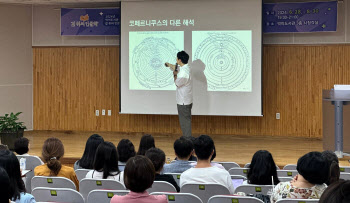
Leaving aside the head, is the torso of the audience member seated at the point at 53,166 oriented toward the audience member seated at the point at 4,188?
no

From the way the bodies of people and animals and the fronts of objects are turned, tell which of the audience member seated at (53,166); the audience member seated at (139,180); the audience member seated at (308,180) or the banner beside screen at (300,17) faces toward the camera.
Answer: the banner beside screen

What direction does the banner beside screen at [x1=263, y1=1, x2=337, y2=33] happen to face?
toward the camera

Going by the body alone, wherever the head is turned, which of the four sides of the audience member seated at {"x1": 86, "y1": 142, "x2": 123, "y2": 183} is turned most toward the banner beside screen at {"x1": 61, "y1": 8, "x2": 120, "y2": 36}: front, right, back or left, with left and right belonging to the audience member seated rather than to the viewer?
front

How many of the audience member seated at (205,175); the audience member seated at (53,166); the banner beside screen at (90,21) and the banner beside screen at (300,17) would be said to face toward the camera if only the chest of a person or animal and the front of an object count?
2

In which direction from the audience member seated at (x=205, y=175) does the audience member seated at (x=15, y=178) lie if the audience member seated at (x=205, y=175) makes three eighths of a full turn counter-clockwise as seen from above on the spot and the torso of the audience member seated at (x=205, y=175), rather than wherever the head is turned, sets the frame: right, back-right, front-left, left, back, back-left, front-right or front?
front

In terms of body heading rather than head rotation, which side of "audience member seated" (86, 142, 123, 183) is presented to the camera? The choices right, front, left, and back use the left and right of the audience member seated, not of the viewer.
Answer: back

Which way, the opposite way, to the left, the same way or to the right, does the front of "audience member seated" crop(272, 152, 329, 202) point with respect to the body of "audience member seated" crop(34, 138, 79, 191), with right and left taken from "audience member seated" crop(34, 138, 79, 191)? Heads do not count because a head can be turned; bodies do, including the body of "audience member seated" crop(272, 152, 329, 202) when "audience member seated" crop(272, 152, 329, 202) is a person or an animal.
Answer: the same way

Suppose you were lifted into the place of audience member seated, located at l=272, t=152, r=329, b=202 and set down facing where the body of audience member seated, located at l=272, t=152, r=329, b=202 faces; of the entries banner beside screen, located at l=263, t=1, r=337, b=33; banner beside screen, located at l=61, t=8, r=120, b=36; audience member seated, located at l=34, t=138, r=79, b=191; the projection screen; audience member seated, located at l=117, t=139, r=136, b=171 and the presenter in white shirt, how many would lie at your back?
0

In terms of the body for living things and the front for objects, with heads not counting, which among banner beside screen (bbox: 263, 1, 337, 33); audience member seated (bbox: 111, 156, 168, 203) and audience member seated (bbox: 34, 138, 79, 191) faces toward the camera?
the banner beside screen

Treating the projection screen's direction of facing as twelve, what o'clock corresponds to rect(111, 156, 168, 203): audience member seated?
The audience member seated is roughly at 12 o'clock from the projection screen.

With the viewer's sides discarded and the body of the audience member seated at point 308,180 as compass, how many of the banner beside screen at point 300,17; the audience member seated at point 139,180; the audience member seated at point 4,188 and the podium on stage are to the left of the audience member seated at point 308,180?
2

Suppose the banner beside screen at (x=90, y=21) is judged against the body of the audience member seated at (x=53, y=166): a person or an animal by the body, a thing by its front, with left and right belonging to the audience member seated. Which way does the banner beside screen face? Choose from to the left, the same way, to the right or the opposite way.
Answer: the opposite way

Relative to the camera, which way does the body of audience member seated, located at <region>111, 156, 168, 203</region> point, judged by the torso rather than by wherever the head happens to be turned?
away from the camera

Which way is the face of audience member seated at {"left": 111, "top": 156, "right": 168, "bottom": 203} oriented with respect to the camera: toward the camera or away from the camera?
away from the camera

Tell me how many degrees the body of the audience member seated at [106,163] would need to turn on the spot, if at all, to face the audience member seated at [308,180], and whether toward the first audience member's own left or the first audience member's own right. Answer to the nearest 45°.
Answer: approximately 135° to the first audience member's own right

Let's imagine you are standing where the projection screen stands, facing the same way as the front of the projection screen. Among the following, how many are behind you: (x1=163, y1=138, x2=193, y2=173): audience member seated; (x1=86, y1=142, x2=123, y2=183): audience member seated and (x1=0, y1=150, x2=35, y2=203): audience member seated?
0

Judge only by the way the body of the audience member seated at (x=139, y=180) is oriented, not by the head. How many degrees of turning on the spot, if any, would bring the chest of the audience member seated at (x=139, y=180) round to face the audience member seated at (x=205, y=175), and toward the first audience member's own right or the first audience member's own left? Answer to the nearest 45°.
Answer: approximately 45° to the first audience member's own right

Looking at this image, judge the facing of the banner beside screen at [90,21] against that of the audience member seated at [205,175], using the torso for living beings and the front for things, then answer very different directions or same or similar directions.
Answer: very different directions

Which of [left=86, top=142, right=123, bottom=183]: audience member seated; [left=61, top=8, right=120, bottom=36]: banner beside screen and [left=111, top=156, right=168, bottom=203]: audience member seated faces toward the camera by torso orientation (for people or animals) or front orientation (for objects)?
the banner beside screen
